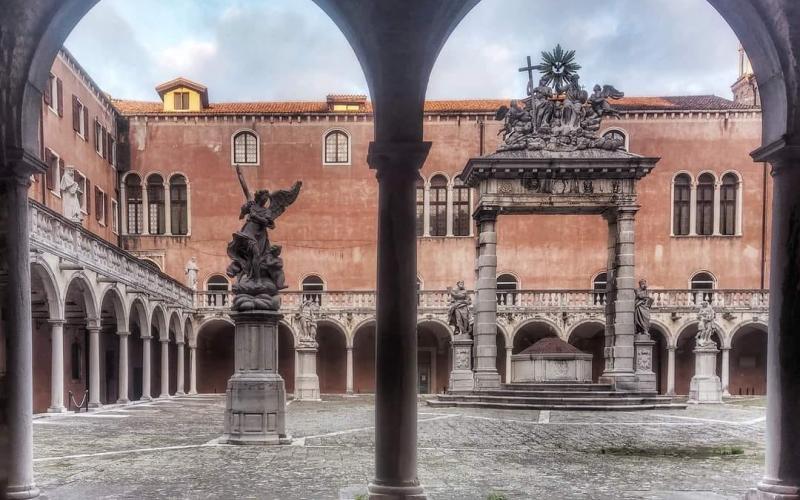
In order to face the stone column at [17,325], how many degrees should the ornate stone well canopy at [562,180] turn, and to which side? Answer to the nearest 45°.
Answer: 0° — it already faces it

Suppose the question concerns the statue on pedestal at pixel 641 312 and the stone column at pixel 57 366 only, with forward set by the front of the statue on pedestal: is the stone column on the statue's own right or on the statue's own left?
on the statue's own right

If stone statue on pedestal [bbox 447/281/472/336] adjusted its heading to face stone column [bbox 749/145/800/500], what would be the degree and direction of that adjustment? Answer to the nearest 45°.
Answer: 0° — it already faces it

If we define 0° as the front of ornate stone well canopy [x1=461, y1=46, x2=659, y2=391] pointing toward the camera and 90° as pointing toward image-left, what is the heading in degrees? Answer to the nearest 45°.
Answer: approximately 0°

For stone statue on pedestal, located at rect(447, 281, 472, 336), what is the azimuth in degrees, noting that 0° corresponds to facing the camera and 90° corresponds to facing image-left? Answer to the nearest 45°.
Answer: approximately 0°

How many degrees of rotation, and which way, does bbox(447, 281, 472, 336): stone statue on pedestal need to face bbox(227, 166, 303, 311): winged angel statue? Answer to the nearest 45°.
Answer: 0° — it already faces it
